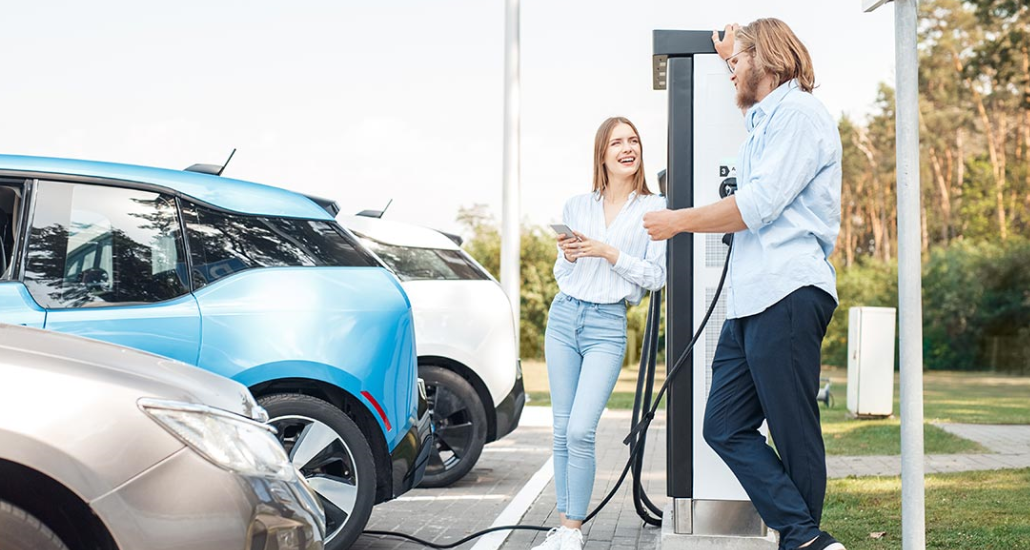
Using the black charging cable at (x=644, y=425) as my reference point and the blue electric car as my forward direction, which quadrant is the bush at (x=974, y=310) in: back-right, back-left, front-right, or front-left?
back-right

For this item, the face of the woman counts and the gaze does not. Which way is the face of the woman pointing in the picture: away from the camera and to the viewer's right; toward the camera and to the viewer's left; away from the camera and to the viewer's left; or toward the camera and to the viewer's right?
toward the camera and to the viewer's right

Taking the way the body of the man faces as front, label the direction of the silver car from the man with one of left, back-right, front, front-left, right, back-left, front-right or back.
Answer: front-left

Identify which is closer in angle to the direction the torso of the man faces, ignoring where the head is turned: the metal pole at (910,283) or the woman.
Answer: the woman

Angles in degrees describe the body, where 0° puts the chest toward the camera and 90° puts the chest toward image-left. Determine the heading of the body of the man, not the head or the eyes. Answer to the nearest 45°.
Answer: approximately 90°

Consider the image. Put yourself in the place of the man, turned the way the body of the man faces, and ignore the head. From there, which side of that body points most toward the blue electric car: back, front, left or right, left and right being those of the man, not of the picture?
front

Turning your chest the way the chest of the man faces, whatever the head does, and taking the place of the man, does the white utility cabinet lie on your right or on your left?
on your right

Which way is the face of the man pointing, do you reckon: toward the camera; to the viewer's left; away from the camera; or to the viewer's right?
to the viewer's left

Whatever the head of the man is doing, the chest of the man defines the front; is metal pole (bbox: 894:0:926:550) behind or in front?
behind

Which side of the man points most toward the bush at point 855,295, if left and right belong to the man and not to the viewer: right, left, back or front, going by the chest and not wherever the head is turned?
right
